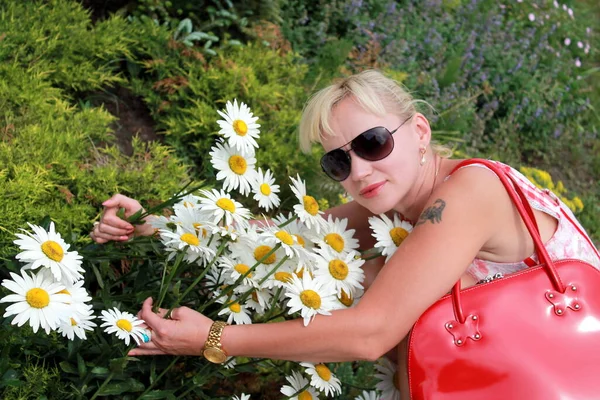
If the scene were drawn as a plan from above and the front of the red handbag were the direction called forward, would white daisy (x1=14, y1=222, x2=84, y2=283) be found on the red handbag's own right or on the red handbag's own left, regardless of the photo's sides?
on the red handbag's own right

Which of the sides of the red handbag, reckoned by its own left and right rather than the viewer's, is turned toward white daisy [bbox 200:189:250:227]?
right

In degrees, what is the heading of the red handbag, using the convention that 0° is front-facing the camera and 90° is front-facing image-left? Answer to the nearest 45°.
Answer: approximately 0°

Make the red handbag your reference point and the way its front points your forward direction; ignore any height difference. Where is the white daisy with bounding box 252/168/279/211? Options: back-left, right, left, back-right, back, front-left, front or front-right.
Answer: right

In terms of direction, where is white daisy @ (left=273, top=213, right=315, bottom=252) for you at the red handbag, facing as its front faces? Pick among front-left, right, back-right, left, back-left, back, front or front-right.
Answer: right

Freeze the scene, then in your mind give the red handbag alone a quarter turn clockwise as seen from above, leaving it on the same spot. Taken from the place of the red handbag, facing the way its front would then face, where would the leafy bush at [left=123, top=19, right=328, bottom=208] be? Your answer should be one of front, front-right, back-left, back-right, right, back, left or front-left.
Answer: front-right

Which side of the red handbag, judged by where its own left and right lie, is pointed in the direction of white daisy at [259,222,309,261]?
right

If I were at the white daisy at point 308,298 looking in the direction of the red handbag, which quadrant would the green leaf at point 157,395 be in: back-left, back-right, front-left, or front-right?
back-right

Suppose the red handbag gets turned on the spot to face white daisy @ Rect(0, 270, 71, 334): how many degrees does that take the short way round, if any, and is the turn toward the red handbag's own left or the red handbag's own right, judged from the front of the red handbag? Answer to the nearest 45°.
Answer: approximately 45° to the red handbag's own right

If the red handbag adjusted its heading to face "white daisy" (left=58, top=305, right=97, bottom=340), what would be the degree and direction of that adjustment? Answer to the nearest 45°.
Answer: approximately 45° to its right
